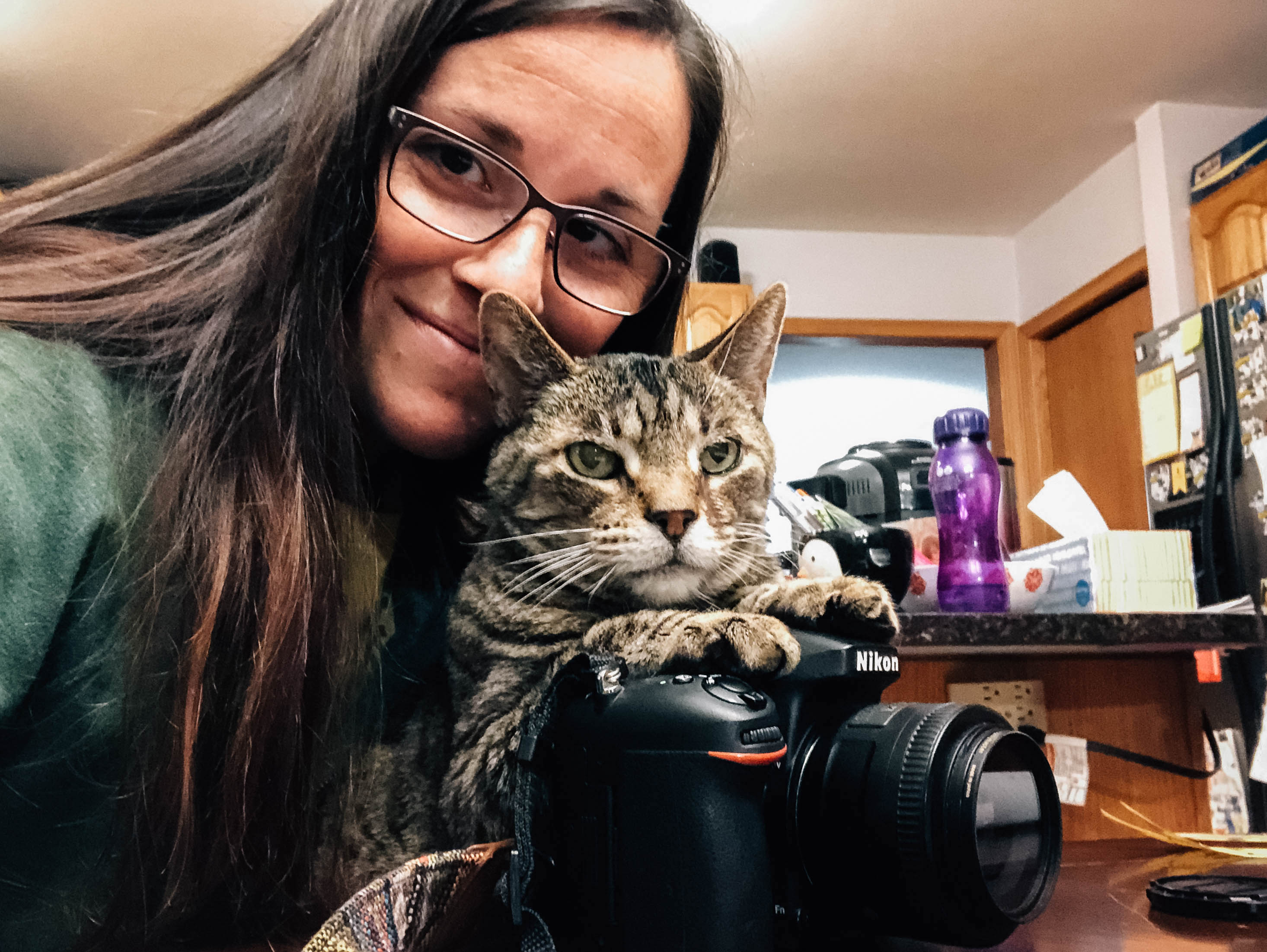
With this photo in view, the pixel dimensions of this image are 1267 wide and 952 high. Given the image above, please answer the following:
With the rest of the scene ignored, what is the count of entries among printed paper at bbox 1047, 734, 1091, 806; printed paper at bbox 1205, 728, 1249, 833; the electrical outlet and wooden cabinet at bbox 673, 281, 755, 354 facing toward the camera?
4

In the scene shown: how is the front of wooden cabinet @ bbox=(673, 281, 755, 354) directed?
toward the camera

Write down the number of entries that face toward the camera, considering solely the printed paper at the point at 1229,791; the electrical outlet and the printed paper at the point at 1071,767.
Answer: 3

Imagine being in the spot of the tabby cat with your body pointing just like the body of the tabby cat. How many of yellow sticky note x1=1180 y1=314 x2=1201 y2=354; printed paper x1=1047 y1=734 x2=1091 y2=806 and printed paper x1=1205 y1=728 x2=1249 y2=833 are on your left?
3

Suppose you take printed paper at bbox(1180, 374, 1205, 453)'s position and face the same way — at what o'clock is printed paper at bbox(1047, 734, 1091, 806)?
printed paper at bbox(1047, 734, 1091, 806) is roughly at 11 o'clock from printed paper at bbox(1180, 374, 1205, 453).

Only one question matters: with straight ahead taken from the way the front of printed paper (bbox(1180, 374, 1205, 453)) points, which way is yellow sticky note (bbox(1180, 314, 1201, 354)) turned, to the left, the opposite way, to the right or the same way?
the same way

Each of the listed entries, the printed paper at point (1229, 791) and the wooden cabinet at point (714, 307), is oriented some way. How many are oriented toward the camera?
2

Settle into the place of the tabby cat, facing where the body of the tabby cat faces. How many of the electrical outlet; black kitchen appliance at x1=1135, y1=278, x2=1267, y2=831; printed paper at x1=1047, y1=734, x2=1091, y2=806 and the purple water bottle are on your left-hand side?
4

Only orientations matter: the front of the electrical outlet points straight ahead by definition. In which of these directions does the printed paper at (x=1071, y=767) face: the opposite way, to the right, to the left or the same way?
the same way

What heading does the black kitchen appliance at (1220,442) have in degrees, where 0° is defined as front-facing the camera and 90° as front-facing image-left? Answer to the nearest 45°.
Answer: approximately 45°

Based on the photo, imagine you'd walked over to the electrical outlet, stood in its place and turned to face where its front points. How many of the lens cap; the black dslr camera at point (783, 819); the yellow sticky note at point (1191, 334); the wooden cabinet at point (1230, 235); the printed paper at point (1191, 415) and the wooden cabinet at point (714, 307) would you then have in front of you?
2

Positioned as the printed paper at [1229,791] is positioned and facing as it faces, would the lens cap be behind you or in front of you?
in front

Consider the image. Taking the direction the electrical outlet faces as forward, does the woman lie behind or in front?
in front

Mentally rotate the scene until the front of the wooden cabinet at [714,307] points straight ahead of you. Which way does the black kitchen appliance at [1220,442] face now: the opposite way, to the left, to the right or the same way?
to the right

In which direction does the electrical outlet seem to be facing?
toward the camera

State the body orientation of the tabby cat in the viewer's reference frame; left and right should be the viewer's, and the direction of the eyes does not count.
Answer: facing the viewer and to the right of the viewer

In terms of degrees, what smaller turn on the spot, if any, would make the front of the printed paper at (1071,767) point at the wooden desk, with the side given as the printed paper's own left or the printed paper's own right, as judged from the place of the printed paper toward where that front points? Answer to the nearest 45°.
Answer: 0° — it already faces it

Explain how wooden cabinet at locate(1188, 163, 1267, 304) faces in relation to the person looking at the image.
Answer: facing the viewer and to the left of the viewer

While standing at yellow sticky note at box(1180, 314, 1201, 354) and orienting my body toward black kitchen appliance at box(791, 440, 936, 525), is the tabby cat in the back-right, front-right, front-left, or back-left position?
front-left
